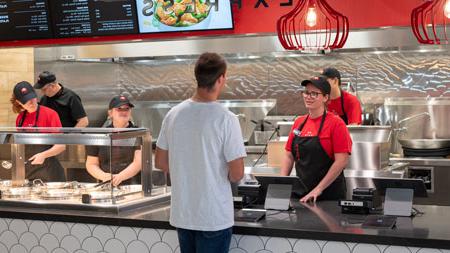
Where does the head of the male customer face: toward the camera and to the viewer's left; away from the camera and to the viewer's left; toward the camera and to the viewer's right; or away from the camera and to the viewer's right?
away from the camera and to the viewer's right

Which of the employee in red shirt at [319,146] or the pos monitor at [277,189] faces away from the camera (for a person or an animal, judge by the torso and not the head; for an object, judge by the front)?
the pos monitor

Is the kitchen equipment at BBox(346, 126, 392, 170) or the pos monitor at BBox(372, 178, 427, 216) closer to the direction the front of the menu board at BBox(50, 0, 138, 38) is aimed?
the pos monitor

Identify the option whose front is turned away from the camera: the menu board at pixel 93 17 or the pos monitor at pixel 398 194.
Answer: the pos monitor

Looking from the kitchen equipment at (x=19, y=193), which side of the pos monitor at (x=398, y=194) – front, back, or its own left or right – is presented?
left

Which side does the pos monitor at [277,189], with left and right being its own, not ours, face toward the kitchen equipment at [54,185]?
left

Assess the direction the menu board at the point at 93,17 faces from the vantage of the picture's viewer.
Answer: facing the viewer

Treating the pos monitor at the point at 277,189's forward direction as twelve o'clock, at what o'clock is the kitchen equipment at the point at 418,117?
The kitchen equipment is roughly at 1 o'clock from the pos monitor.

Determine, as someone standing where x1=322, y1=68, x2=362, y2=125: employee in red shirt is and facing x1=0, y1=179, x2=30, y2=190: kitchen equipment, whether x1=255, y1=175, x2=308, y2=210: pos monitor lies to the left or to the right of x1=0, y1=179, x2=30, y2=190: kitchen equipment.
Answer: left

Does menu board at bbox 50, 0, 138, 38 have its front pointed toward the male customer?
yes

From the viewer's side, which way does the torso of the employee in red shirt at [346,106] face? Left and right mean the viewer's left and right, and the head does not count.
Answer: facing the viewer and to the left of the viewer

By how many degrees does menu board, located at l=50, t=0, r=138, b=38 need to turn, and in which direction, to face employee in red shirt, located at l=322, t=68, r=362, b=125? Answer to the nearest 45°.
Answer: approximately 90° to its left

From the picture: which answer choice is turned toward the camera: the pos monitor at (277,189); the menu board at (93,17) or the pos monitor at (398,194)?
the menu board

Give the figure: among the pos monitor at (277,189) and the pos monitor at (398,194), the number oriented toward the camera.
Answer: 0

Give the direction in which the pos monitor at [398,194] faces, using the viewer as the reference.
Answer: facing away from the viewer

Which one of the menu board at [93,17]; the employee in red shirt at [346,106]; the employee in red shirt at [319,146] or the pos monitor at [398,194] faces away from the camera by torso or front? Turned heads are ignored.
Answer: the pos monitor

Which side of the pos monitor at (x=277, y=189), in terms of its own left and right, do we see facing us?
back
